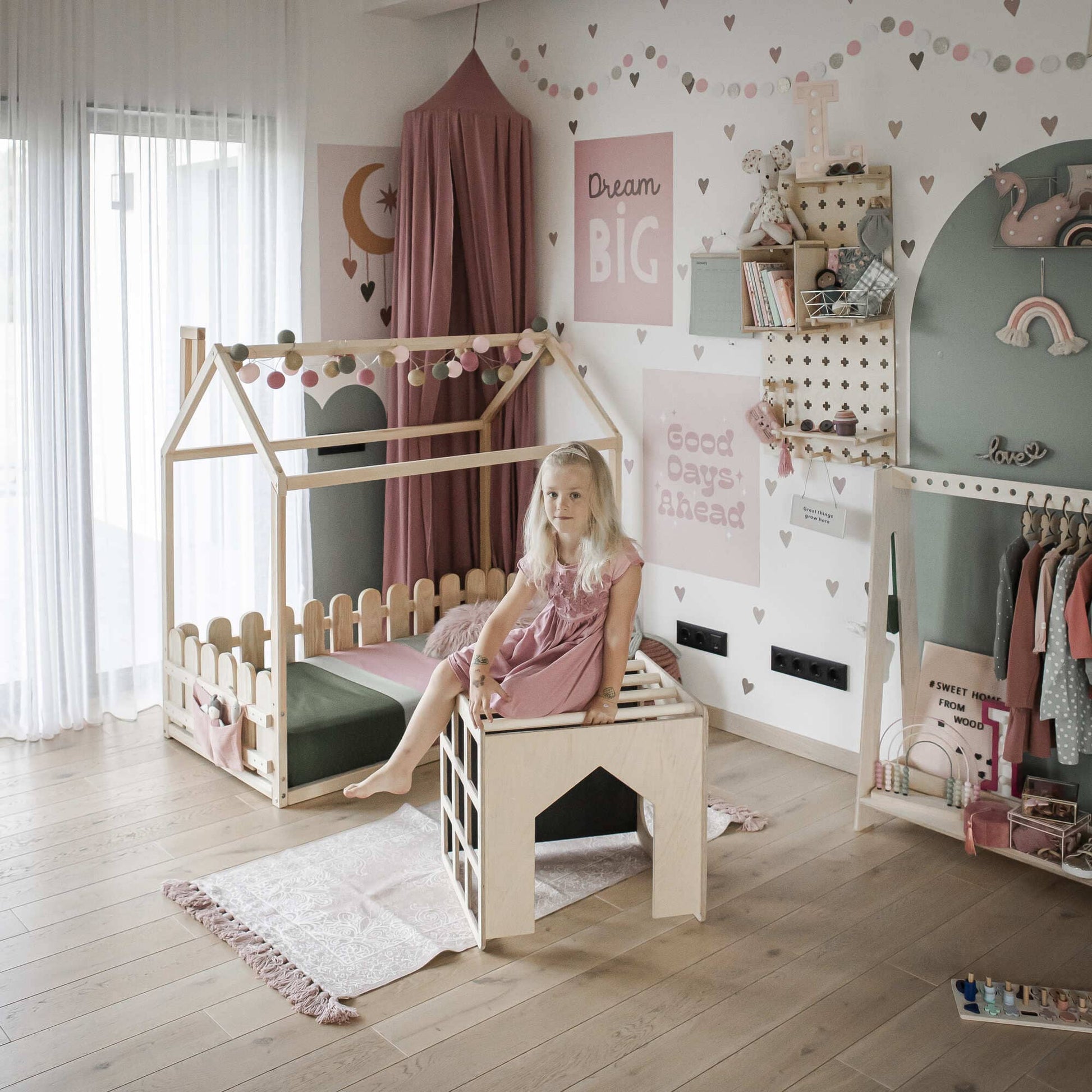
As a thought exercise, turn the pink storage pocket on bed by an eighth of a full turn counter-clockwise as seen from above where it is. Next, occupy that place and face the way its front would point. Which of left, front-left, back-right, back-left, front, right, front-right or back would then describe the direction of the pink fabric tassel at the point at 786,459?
left

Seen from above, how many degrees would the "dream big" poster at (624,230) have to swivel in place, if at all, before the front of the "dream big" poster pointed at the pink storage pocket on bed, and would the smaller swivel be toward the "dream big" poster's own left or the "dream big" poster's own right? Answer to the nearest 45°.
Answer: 0° — it already faces it

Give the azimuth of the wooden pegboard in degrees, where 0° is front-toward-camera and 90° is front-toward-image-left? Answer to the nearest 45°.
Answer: approximately 45°

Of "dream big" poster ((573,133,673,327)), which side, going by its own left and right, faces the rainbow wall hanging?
left
